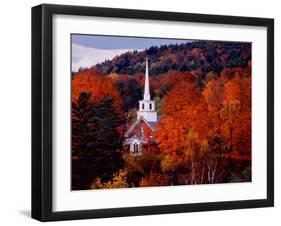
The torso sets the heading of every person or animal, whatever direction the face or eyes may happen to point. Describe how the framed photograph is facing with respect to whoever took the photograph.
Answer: facing the viewer and to the right of the viewer
